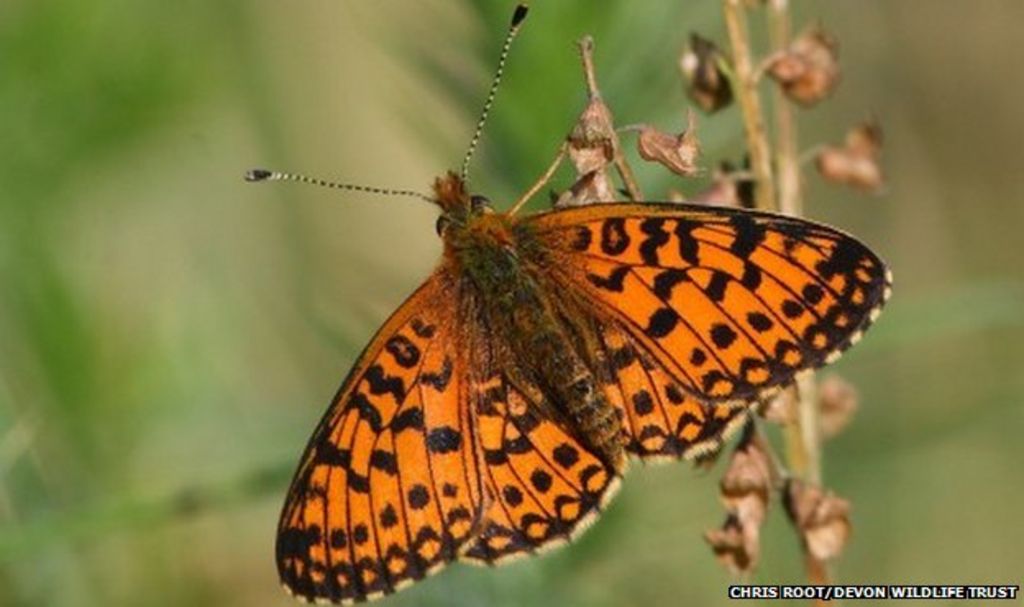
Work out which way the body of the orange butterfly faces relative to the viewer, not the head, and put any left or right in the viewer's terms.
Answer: facing away from the viewer and to the left of the viewer
